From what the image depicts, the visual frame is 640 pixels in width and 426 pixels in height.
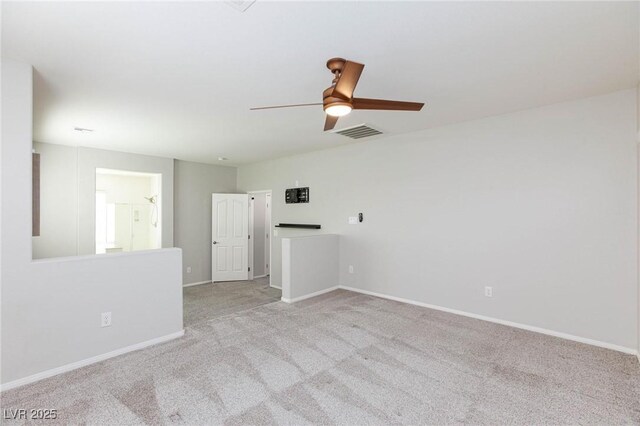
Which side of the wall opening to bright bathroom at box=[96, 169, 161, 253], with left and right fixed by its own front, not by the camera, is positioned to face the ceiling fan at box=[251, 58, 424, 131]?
front

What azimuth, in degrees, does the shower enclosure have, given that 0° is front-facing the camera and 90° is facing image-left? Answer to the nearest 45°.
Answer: approximately 0°

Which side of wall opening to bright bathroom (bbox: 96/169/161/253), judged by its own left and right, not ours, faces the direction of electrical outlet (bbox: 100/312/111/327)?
front

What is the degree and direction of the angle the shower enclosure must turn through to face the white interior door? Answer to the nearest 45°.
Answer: approximately 45° to its left

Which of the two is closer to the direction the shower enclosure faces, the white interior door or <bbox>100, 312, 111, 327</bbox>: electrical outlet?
the electrical outlet

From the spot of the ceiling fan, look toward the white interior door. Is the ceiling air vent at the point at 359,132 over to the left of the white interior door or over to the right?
right

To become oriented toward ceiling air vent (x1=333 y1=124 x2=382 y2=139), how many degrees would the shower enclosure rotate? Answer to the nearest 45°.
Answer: approximately 45° to its left

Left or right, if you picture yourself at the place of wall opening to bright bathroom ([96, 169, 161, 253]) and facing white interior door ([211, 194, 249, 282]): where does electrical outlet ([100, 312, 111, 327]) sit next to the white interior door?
right
